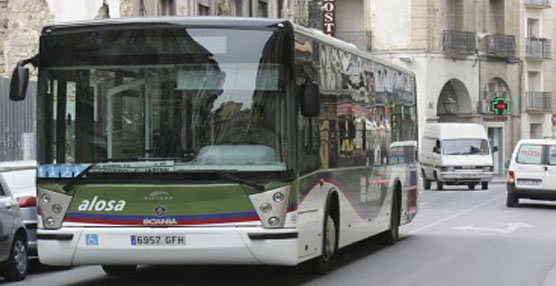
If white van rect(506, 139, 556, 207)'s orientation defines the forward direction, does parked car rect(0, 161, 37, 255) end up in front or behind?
behind

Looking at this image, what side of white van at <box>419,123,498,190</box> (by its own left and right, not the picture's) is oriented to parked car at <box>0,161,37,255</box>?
front

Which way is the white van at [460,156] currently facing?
toward the camera

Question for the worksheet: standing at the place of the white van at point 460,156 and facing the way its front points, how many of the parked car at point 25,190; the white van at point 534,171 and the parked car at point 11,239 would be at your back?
0

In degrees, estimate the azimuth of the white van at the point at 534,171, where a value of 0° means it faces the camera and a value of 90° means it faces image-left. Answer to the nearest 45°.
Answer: approximately 180°

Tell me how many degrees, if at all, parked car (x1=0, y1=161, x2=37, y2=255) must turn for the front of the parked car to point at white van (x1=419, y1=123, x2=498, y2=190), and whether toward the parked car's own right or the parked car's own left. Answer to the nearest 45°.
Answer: approximately 45° to the parked car's own right

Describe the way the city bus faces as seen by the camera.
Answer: facing the viewer

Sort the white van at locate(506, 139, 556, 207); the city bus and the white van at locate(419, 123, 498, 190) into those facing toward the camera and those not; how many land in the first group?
2

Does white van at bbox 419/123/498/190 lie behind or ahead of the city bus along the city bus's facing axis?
behind

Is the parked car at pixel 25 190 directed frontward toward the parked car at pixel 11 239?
no

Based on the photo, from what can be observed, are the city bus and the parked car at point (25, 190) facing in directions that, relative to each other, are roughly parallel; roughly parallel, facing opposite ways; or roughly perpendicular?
roughly parallel, facing opposite ways

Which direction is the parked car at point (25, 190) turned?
away from the camera

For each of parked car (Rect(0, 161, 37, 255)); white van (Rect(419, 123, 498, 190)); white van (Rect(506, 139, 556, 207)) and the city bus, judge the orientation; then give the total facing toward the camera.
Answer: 2

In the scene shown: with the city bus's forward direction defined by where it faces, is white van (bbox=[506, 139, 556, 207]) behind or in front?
behind

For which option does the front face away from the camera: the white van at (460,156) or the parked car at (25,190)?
the parked car

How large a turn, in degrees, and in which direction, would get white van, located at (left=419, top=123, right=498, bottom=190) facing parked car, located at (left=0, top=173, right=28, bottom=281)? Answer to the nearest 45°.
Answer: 0° — it already faces it

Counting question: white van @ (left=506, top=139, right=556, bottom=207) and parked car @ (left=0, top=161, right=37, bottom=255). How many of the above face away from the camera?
2
